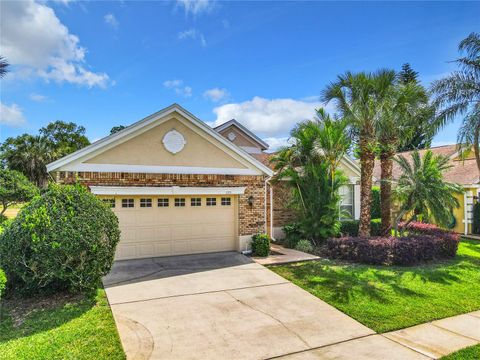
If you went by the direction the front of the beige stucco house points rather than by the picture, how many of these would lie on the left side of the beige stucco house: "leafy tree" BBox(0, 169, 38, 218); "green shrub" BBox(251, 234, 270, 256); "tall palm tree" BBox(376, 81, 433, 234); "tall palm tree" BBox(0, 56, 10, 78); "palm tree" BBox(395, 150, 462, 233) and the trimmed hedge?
4

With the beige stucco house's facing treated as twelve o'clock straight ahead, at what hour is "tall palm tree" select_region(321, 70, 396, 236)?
The tall palm tree is roughly at 9 o'clock from the beige stucco house.

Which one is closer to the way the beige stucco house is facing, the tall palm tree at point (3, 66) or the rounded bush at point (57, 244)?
the rounded bush

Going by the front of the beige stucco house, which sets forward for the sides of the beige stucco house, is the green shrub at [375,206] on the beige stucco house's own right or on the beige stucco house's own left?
on the beige stucco house's own left

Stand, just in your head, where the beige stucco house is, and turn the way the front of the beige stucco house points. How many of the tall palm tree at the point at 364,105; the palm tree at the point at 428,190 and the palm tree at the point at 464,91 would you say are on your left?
3

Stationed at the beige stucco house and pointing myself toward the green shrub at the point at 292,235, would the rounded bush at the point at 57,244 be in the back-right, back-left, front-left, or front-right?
back-right

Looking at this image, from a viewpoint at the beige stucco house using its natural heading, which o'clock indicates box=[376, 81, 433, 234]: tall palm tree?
The tall palm tree is roughly at 9 o'clock from the beige stucco house.

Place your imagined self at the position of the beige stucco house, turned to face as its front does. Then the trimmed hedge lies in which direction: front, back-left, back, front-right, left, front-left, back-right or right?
left

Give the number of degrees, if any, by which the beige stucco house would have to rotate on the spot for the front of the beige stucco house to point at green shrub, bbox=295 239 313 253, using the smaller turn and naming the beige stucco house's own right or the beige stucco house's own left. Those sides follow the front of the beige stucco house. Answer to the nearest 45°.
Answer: approximately 90° to the beige stucco house's own left

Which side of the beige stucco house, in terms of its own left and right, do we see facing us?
front

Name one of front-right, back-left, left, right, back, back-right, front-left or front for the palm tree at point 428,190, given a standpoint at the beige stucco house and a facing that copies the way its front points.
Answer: left

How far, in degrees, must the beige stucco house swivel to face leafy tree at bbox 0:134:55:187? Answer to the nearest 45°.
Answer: approximately 135° to its right

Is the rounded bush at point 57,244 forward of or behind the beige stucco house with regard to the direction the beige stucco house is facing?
forward

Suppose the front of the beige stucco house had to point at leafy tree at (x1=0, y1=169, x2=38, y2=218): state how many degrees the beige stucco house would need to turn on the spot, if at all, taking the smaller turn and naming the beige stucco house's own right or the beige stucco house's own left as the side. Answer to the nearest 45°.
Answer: approximately 135° to the beige stucco house's own right
